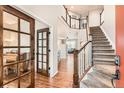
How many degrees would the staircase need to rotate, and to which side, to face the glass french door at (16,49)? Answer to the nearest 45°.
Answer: approximately 45° to its right

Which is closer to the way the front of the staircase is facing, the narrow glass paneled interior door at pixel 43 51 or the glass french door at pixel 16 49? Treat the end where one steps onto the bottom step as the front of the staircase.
the glass french door

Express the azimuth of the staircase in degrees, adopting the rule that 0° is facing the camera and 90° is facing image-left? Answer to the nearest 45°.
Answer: approximately 0°

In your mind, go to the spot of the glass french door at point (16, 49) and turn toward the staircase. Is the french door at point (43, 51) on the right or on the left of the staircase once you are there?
left

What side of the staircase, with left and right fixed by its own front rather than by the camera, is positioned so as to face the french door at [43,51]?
right
